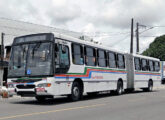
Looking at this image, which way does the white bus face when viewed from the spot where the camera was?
facing the viewer and to the left of the viewer
